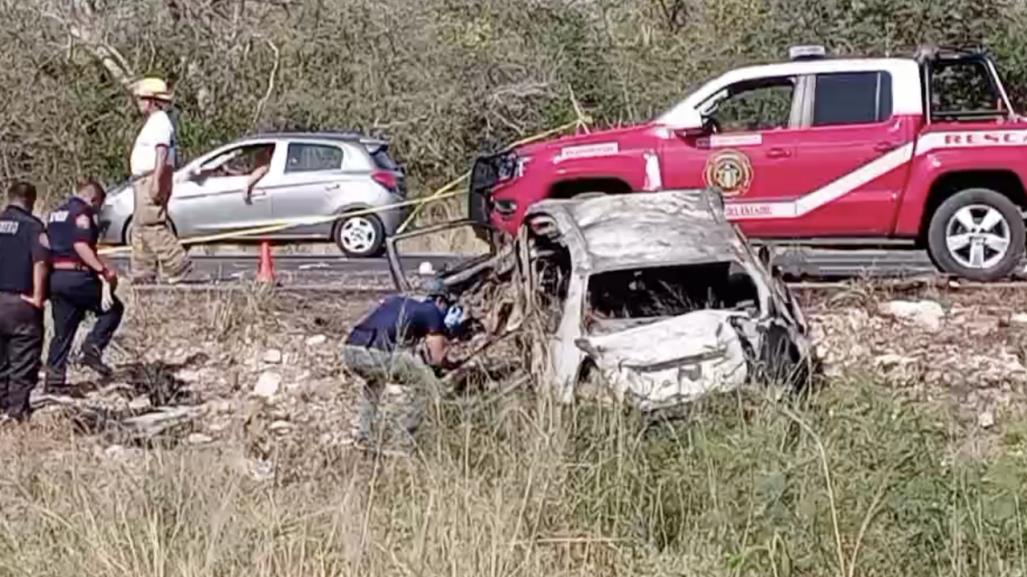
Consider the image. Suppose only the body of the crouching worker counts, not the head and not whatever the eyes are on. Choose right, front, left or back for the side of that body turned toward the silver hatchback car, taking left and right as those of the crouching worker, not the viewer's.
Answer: left

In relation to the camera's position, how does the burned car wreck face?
facing away from the viewer and to the left of the viewer

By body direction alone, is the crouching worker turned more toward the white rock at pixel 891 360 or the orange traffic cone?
the white rock

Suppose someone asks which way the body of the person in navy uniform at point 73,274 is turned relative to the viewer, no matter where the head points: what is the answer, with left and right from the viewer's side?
facing away from the viewer and to the right of the viewer

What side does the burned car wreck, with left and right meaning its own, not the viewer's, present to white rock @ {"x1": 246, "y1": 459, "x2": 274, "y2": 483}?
left

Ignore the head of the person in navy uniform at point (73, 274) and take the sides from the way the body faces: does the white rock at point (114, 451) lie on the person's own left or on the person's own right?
on the person's own right

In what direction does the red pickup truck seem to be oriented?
to the viewer's left

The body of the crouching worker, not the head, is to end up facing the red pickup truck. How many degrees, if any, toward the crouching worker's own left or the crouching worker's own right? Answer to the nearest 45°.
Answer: approximately 45° to the crouching worker's own left

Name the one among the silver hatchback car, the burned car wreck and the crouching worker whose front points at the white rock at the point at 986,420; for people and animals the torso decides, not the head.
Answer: the crouching worker

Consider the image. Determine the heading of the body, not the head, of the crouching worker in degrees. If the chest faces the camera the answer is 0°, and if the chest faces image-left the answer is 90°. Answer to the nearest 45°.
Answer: approximately 270°

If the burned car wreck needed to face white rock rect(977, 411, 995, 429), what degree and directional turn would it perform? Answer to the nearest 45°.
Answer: approximately 135° to its right

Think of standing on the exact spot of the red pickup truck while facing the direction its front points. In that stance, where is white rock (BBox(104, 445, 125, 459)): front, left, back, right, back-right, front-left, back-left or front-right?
front-left

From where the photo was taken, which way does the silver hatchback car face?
to the viewer's left
